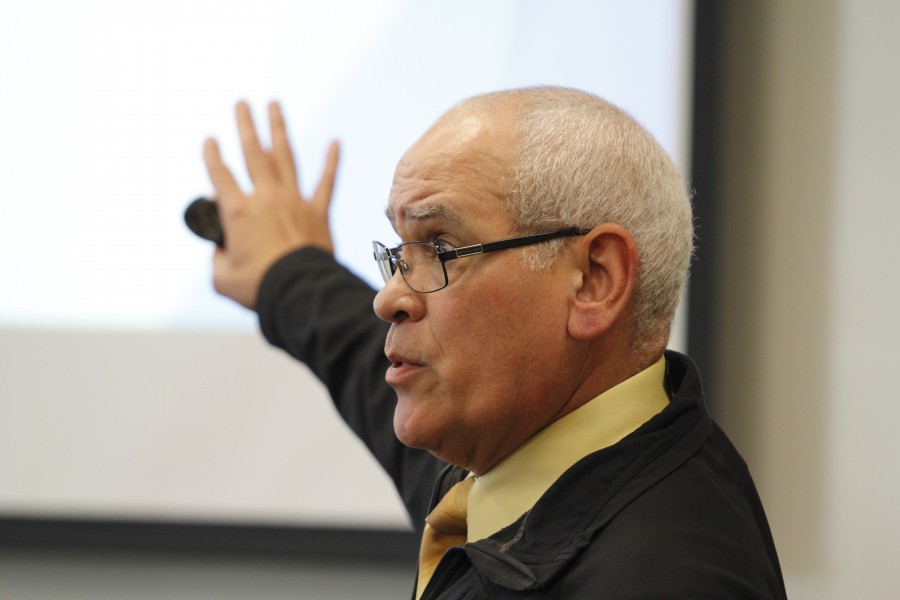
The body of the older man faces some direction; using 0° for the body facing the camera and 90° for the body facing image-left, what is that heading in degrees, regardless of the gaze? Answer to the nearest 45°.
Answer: approximately 90°

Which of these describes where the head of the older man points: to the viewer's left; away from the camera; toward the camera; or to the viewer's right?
to the viewer's left
